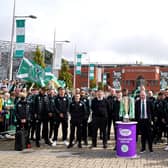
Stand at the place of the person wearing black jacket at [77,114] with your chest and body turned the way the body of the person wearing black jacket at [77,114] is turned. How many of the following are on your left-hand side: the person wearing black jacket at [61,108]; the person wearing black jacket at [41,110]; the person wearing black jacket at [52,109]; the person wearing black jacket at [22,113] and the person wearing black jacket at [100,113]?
1

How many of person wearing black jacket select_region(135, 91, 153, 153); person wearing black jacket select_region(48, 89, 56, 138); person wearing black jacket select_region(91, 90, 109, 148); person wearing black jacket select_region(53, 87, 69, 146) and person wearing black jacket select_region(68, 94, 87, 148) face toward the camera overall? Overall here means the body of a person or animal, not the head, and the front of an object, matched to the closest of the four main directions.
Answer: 5

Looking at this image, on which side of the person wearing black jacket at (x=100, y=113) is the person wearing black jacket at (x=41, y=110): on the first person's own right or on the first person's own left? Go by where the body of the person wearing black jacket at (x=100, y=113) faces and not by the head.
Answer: on the first person's own right

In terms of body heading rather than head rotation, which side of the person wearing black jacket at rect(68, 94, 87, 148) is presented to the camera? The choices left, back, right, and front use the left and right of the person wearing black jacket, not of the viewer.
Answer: front

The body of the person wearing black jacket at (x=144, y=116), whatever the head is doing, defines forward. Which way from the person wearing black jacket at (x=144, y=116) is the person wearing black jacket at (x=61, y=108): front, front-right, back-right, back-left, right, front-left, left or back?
right

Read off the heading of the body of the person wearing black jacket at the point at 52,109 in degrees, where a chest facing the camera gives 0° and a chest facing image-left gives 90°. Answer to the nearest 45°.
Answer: approximately 0°

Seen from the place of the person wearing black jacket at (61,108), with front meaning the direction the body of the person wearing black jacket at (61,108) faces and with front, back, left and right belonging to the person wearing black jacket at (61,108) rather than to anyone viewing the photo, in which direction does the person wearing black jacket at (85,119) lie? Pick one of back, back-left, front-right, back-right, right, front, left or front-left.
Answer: left

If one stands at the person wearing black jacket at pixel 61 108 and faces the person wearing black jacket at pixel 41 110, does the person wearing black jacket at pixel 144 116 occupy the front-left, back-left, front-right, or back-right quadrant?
back-left

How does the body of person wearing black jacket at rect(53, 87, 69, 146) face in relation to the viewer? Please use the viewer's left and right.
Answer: facing the viewer

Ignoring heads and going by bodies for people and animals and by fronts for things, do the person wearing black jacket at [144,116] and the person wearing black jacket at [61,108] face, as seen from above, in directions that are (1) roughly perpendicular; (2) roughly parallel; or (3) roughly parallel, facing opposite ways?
roughly parallel

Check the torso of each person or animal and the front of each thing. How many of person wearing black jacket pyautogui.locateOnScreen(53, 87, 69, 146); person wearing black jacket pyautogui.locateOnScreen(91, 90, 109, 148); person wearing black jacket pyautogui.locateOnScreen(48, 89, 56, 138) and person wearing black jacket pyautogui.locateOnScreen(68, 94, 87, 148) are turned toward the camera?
4

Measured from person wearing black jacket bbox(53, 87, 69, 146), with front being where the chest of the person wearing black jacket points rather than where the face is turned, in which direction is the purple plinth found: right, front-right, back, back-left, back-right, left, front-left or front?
front-left

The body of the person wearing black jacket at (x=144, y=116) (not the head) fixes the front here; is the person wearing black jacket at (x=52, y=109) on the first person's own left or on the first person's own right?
on the first person's own right

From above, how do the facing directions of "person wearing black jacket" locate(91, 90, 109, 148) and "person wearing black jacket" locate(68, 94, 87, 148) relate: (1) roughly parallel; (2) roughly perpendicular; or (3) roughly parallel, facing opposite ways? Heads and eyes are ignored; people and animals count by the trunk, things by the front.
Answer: roughly parallel

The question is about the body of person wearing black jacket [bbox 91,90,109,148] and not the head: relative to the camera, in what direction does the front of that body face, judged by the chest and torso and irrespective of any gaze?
toward the camera

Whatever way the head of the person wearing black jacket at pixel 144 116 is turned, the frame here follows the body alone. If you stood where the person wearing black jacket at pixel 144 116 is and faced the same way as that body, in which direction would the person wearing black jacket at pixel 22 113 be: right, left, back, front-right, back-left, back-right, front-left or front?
right
